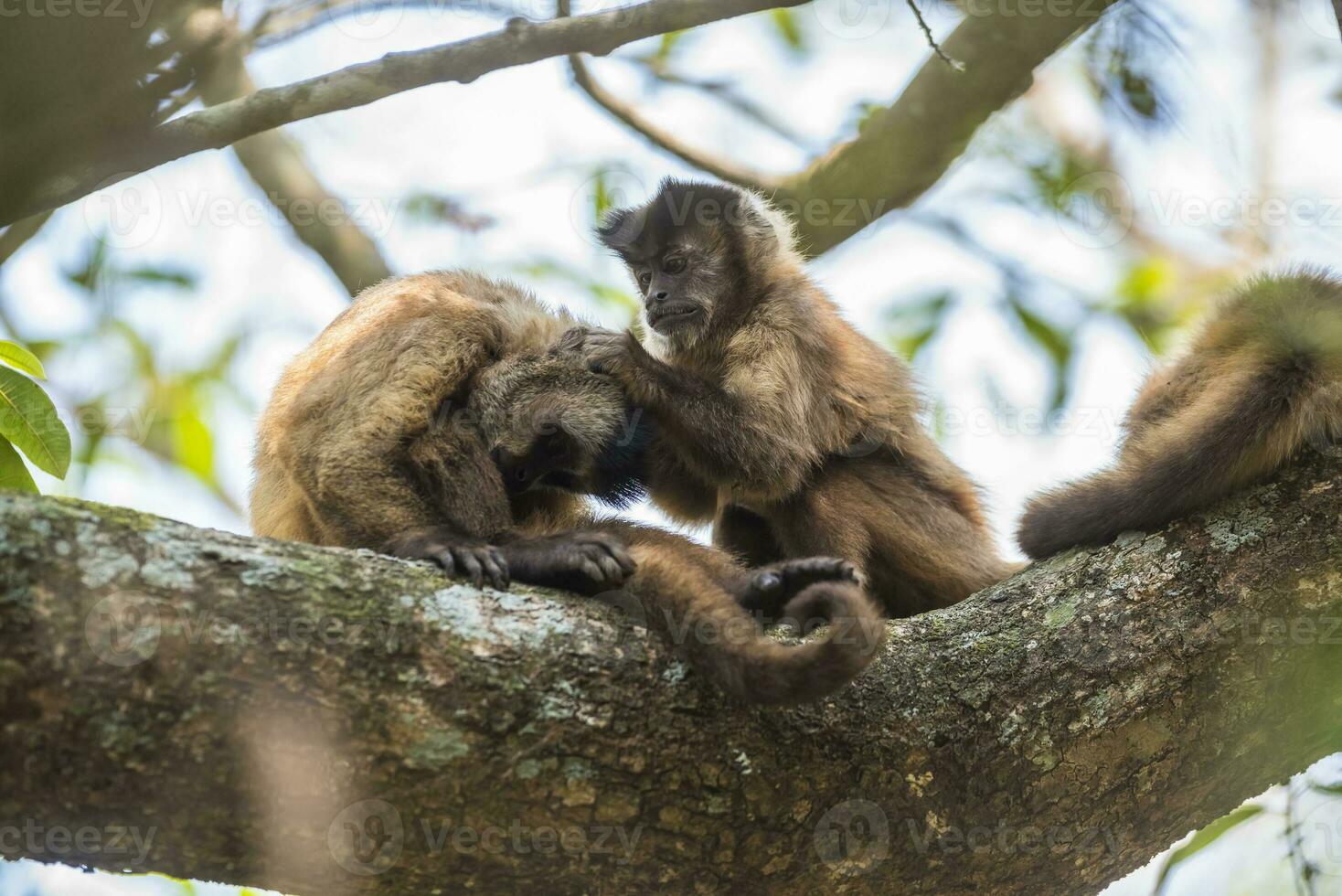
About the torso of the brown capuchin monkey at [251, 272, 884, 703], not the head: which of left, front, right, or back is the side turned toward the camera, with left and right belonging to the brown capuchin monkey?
right

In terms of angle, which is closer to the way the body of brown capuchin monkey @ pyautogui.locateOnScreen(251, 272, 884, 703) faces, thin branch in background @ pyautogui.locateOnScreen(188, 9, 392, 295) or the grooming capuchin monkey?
the grooming capuchin monkey

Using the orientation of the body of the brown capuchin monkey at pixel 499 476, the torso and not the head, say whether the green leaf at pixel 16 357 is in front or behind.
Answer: behind

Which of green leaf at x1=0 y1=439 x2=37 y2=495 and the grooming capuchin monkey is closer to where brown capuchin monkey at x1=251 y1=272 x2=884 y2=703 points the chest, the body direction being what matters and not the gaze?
the grooming capuchin monkey

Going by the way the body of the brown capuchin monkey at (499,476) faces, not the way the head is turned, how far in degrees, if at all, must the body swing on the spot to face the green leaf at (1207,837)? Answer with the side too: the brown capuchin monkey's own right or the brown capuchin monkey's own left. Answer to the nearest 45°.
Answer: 0° — it already faces it

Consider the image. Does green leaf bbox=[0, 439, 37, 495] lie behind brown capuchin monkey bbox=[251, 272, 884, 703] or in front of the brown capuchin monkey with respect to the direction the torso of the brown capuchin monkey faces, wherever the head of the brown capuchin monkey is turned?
behind

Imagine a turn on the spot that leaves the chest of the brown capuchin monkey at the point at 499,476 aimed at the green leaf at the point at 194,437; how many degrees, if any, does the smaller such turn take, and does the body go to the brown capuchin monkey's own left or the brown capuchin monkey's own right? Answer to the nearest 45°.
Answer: approximately 135° to the brown capuchin monkey's own left

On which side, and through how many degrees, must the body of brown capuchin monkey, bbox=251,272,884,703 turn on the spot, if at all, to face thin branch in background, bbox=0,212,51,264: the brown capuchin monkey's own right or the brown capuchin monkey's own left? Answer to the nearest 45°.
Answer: approximately 135° to the brown capuchin monkey's own left
